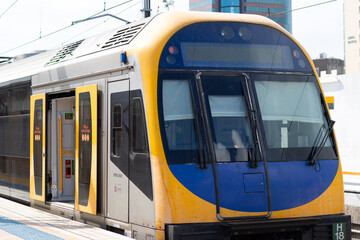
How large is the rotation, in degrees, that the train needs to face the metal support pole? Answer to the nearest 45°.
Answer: approximately 135° to its left

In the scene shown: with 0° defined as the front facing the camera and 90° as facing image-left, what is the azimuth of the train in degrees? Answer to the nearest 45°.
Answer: approximately 315°
